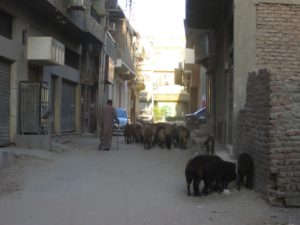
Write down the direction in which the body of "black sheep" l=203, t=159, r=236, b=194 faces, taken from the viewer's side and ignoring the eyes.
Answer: to the viewer's right

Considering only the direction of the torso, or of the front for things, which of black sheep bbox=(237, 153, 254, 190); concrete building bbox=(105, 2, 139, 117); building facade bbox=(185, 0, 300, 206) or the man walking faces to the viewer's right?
the concrete building

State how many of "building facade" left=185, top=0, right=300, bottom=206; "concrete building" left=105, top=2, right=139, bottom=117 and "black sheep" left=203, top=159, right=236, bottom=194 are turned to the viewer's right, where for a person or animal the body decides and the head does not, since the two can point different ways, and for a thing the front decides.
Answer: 2

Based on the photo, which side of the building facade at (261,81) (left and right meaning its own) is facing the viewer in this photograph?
left

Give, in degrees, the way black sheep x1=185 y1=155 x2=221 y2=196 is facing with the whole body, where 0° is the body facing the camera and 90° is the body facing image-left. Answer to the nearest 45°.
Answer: approximately 225°

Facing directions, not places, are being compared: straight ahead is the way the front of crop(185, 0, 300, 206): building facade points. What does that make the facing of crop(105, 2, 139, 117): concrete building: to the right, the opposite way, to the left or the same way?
the opposite way

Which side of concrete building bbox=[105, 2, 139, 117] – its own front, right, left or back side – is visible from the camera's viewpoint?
right
